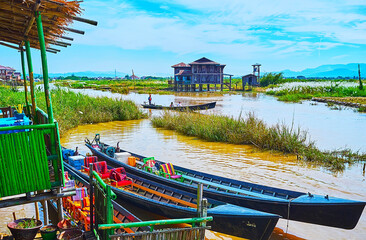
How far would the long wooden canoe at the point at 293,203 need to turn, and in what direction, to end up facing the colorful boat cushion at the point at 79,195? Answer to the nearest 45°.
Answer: approximately 135° to its right

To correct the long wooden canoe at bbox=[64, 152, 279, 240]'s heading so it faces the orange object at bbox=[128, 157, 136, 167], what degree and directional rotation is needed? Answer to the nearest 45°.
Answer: approximately 180°

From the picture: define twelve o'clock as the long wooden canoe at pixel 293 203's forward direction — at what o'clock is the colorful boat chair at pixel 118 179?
The colorful boat chair is roughly at 5 o'clock from the long wooden canoe.

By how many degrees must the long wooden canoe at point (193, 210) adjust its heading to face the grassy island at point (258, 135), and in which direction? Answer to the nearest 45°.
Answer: approximately 90° to its left

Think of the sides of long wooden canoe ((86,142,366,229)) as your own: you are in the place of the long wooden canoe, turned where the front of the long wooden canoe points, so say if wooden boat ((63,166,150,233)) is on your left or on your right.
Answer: on your right

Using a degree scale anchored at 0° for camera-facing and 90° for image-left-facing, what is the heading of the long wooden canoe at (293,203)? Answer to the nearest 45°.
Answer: approximately 315°

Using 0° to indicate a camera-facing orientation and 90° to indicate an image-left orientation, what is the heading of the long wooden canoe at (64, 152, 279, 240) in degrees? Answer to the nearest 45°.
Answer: approximately 315°
